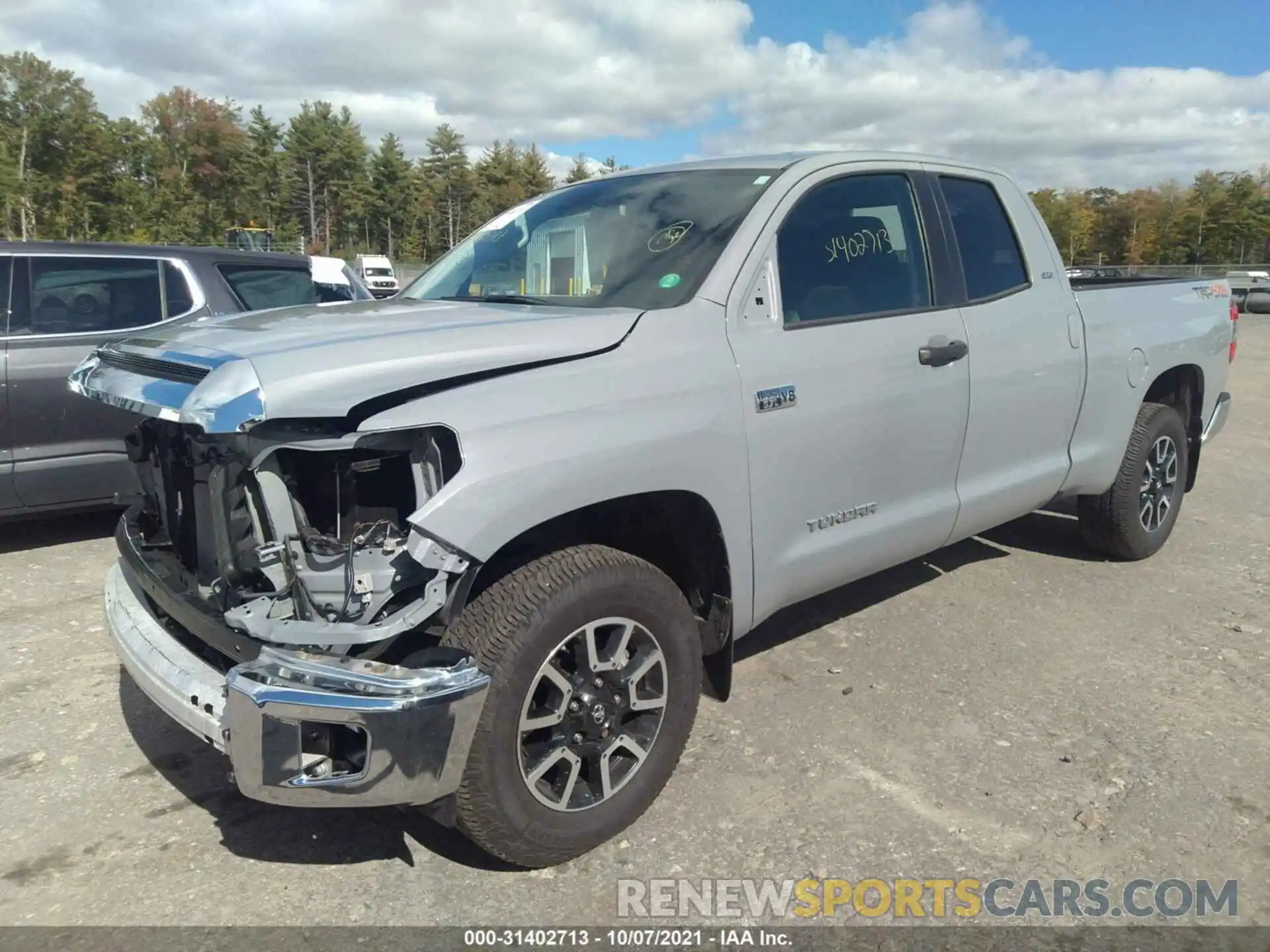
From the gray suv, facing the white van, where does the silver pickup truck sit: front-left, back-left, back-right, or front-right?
back-right

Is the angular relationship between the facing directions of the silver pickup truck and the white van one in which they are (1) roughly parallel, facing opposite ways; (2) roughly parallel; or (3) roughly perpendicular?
roughly perpendicular

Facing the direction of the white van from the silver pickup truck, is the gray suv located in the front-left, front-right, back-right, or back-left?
front-left

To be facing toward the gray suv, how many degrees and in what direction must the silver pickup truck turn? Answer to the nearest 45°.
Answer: approximately 90° to its right

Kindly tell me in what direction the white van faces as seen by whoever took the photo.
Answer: facing the viewer and to the right of the viewer

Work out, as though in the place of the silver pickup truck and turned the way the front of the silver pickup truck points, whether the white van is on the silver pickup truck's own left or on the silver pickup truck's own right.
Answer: on the silver pickup truck's own right

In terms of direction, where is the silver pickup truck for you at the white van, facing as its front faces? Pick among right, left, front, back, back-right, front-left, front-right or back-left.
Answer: front-right

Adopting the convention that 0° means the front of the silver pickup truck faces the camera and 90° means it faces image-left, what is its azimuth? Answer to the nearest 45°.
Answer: approximately 45°

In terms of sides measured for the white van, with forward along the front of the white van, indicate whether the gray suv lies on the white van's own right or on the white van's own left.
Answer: on the white van's own right

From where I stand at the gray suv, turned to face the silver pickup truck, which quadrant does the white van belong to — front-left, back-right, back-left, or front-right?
back-left

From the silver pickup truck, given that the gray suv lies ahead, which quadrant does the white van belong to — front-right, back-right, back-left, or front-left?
front-right

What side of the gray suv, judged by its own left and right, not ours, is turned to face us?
left
